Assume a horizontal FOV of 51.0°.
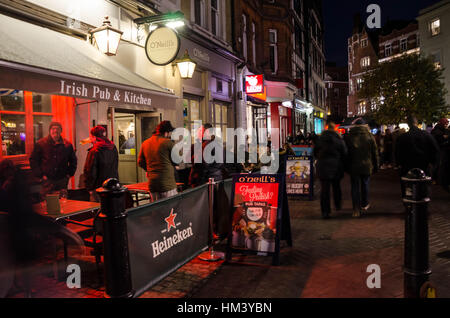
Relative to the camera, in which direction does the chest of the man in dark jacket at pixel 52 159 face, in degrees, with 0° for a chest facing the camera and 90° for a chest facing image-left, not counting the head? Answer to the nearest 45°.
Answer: approximately 0°

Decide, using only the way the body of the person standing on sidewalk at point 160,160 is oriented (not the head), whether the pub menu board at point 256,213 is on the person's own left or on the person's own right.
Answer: on the person's own right

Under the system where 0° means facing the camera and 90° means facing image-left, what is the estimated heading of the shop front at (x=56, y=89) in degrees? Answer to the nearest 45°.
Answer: approximately 315°

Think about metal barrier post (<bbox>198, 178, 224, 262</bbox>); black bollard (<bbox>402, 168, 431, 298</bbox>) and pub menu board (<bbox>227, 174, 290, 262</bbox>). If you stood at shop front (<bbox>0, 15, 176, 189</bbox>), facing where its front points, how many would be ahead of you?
3

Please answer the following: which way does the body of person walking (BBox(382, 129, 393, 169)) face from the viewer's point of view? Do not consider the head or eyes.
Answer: away from the camera

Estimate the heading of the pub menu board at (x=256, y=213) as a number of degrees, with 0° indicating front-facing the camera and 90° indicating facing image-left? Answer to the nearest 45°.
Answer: approximately 0°

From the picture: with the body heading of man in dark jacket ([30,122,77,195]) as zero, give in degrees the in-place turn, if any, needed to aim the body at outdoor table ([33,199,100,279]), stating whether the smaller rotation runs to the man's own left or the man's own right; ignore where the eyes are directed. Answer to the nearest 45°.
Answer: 0° — they already face it
